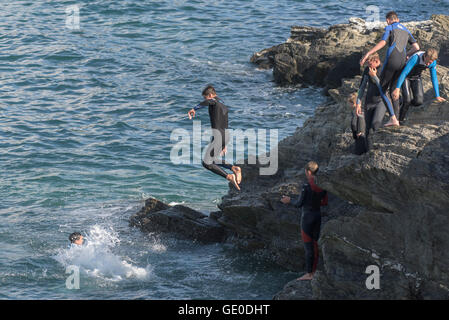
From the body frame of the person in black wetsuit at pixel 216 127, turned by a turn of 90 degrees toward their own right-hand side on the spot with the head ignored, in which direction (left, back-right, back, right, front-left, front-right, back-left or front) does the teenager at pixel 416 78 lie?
right

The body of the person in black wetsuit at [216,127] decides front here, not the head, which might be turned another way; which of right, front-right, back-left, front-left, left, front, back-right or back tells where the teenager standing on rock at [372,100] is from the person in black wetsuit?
back

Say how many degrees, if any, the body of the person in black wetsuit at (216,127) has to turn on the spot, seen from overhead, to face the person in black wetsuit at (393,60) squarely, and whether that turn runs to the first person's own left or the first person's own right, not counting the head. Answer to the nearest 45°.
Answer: approximately 180°

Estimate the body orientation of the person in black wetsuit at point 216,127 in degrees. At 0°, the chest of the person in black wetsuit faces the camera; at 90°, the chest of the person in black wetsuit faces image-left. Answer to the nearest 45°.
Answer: approximately 90°

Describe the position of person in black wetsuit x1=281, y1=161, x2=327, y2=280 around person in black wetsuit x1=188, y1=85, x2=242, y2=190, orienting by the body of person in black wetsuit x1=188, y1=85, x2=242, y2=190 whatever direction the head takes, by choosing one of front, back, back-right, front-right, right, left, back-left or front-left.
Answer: back-left

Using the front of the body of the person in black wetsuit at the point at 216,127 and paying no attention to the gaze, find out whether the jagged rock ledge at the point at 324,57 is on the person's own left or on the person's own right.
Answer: on the person's own right
